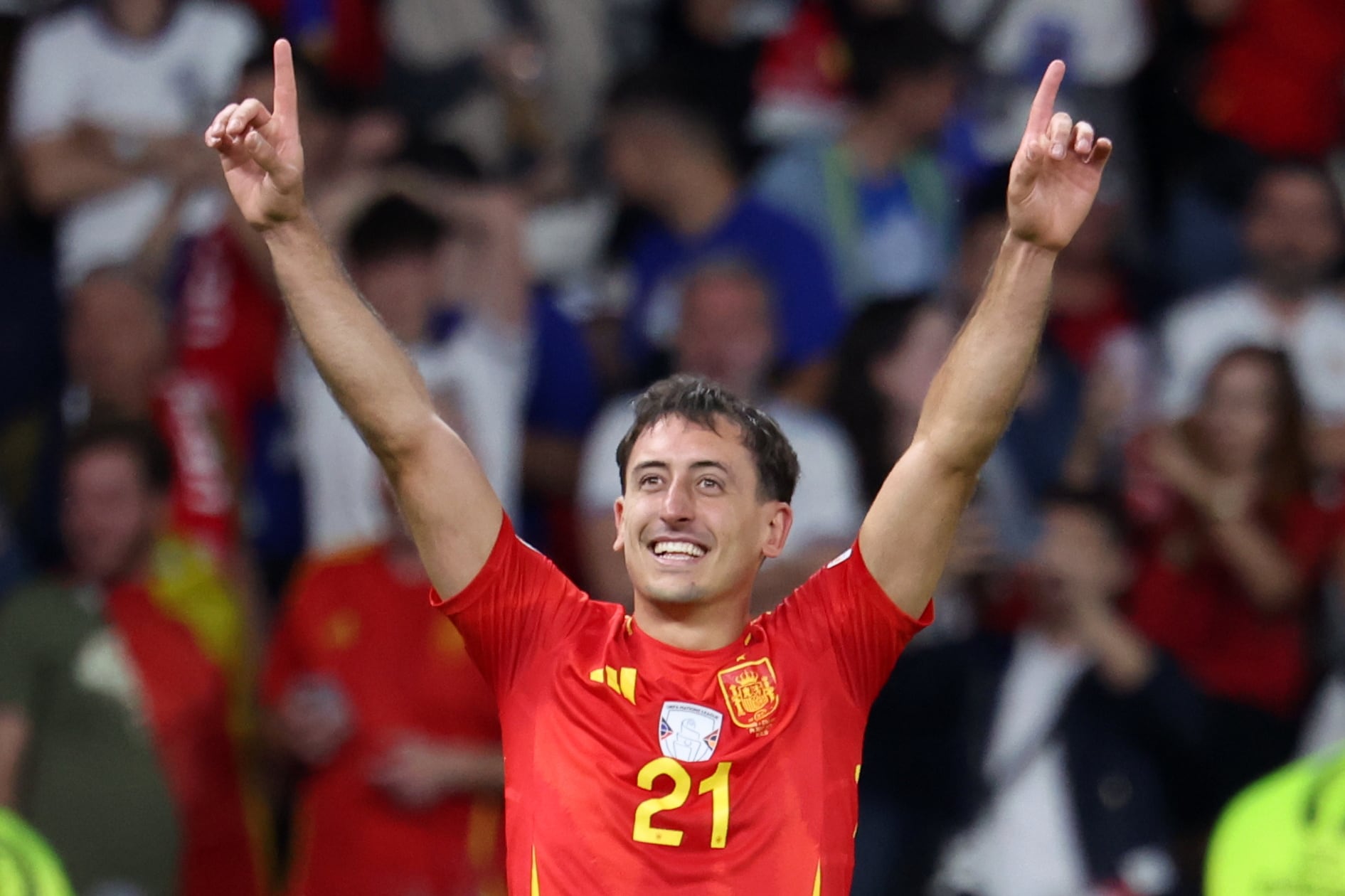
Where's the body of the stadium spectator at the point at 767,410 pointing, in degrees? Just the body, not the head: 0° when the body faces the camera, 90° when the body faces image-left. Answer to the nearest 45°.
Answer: approximately 0°

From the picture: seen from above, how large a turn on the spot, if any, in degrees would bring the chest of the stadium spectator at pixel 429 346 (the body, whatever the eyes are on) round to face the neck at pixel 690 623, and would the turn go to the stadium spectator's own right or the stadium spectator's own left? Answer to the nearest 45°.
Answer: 0° — they already face it

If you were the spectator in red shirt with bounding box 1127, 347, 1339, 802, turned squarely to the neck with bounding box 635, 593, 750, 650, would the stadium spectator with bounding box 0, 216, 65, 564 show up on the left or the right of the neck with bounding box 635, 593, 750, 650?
right
